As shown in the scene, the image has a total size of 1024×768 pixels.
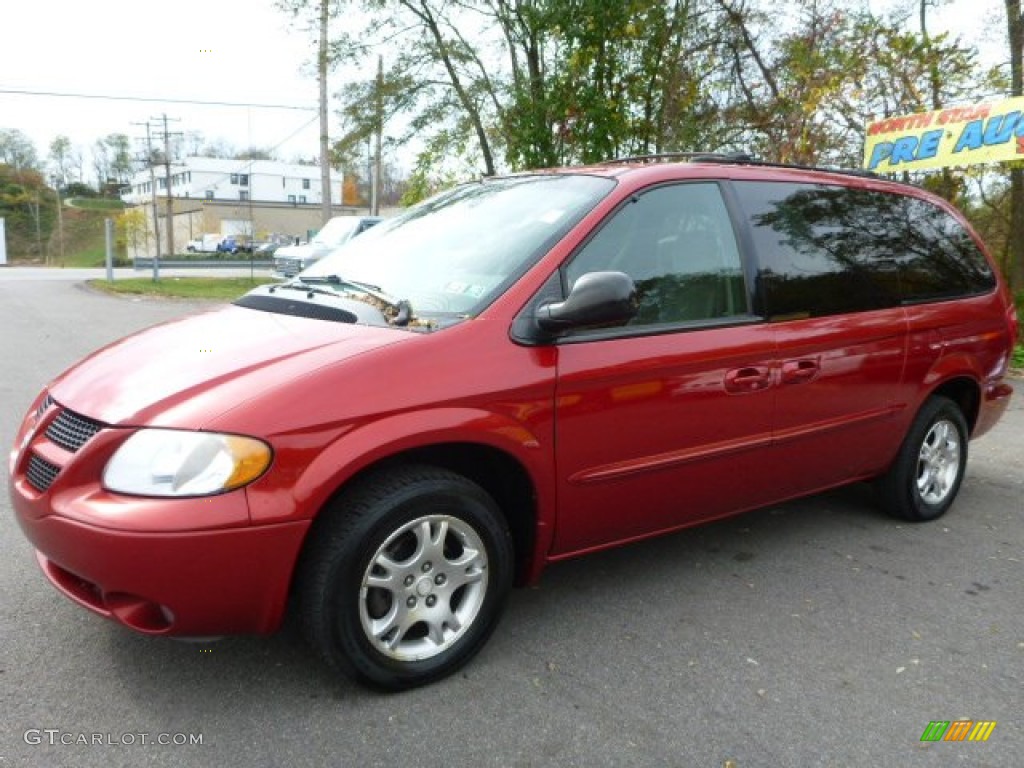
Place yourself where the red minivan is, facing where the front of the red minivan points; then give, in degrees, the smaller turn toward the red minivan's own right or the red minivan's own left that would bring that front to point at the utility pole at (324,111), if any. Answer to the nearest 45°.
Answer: approximately 135° to the red minivan's own right

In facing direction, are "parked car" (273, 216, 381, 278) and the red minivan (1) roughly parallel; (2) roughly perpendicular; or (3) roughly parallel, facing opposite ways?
roughly parallel

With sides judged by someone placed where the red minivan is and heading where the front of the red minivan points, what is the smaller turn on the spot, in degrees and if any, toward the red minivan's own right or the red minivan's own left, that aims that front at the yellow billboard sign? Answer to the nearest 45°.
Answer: approximately 180°

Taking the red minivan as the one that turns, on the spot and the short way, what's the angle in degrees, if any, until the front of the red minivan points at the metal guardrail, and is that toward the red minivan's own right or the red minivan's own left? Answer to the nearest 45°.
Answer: approximately 135° to the red minivan's own right

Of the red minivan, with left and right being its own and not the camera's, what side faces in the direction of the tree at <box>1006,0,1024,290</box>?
back

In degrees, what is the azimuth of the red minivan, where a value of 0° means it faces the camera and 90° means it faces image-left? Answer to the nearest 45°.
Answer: approximately 45°

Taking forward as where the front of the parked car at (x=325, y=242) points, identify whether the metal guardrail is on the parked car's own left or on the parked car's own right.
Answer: on the parked car's own right

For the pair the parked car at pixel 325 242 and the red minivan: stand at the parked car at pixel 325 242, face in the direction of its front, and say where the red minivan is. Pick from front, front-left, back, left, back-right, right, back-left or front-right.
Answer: front-left

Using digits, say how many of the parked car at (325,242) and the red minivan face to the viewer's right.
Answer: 0

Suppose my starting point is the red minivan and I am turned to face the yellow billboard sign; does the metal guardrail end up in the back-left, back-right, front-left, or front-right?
front-left
